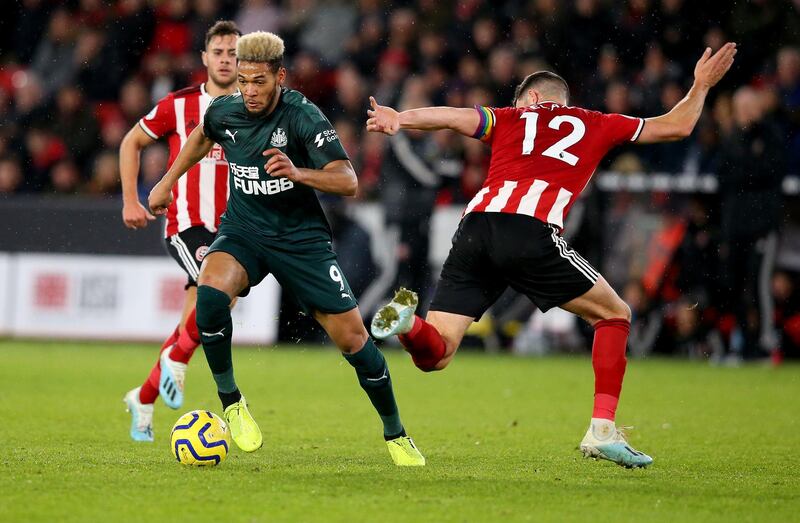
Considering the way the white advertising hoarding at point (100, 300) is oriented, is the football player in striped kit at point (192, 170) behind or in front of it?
in front

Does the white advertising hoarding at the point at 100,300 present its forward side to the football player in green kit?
yes

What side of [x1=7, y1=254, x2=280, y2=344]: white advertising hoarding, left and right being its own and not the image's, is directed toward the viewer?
front

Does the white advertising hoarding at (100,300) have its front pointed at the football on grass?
yes

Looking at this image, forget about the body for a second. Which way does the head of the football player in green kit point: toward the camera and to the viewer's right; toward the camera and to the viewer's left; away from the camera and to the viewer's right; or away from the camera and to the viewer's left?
toward the camera and to the viewer's left

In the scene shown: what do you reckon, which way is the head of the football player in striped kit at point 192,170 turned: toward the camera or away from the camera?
toward the camera

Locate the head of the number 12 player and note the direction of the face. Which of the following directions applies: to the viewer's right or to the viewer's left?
to the viewer's left

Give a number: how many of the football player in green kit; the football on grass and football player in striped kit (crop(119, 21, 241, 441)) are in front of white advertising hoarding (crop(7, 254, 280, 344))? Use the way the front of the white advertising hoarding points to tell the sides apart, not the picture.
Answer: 3

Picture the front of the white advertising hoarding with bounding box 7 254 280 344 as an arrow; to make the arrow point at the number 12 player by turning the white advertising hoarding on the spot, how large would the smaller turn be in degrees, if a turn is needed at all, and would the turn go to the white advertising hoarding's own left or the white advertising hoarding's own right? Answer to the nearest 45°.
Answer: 0° — it already faces them
